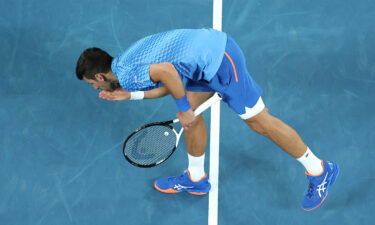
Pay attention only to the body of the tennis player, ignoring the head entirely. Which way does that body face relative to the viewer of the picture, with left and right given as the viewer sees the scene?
facing to the left of the viewer
